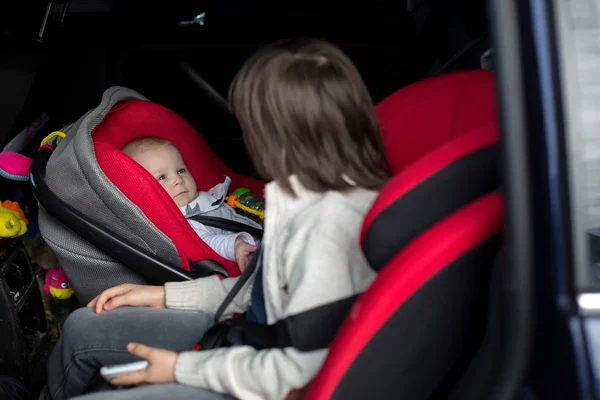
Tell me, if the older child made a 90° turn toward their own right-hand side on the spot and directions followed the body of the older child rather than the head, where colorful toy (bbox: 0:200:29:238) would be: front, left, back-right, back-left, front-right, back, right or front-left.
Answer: front-left

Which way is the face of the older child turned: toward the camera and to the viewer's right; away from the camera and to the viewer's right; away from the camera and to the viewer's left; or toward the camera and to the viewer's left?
away from the camera and to the viewer's left

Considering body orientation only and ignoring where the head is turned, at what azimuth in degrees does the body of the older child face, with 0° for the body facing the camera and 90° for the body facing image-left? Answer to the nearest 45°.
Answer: approximately 90°

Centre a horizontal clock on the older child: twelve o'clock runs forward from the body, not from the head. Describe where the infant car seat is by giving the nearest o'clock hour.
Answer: The infant car seat is roughly at 2 o'clock from the older child.

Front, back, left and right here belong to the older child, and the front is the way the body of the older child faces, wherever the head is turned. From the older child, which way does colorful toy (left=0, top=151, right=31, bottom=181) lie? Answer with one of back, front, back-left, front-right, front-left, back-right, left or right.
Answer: front-right

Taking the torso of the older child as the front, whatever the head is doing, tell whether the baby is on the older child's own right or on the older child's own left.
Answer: on the older child's own right
